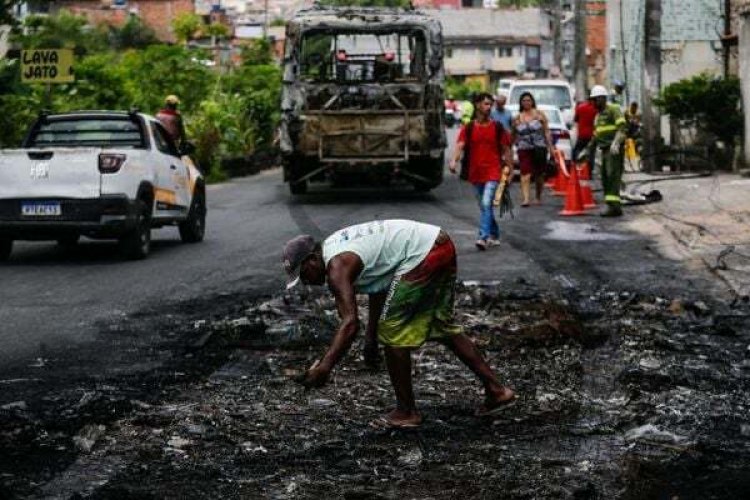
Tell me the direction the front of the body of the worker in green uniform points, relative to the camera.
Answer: to the viewer's left

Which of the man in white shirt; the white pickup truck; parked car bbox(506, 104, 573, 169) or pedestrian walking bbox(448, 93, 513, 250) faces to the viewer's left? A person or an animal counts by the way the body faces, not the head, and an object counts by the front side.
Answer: the man in white shirt

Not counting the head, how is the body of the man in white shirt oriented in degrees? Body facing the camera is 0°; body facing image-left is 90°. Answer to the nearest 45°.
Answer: approximately 90°

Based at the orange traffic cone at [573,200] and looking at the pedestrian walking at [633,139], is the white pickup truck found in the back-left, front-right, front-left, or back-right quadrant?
back-left

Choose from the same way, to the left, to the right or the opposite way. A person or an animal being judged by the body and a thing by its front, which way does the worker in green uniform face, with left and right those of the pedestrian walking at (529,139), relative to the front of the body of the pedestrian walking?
to the right

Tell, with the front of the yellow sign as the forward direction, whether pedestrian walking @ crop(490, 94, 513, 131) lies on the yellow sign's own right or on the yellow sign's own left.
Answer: on the yellow sign's own left

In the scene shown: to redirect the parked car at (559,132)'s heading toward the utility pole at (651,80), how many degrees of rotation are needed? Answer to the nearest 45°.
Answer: approximately 90° to its left

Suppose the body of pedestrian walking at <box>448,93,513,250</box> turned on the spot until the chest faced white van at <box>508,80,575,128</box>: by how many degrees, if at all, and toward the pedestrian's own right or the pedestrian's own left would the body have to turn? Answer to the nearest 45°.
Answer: approximately 180°

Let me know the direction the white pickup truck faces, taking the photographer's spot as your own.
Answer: facing away from the viewer and to the right of the viewer

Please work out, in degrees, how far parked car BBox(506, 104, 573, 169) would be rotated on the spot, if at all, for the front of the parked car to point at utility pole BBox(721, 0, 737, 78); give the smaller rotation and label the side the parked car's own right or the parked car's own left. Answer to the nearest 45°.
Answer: approximately 135° to the parked car's own left

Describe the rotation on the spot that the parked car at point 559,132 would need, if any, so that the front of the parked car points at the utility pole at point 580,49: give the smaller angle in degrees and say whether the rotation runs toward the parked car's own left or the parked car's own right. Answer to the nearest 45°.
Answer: approximately 180°

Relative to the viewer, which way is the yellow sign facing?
toward the camera
